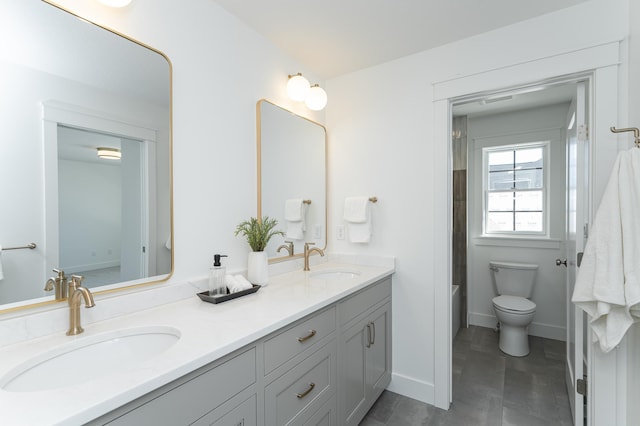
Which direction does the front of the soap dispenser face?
to the viewer's right

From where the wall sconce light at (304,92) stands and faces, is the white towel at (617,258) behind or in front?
in front

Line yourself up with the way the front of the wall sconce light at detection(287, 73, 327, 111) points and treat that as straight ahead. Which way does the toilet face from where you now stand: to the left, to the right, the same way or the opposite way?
to the right

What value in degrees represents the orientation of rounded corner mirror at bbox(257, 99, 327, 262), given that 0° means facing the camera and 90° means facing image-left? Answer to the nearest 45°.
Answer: approximately 315°

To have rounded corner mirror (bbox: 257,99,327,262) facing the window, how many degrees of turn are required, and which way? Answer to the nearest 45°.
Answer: approximately 45° to its left

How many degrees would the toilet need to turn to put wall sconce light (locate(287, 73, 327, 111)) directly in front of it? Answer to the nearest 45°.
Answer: approximately 45° to its right

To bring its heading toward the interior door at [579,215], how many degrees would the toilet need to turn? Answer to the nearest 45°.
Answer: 0° — it already faces it

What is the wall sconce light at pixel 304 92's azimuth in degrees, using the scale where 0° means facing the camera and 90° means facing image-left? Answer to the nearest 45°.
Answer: approximately 315°

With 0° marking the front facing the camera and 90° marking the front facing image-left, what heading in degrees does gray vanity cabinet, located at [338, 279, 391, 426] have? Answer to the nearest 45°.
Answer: approximately 315°

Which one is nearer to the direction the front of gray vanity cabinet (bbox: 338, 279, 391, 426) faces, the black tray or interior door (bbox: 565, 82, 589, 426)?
the interior door
